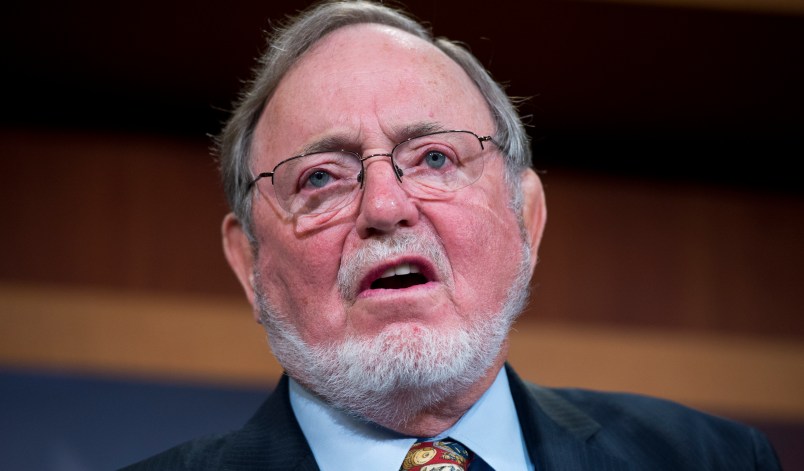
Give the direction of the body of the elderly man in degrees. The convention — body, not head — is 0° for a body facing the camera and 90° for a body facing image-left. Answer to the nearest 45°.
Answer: approximately 0°
